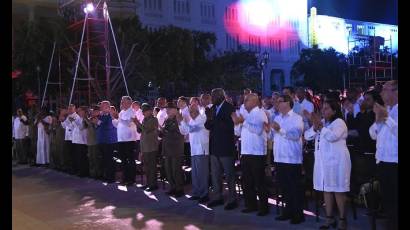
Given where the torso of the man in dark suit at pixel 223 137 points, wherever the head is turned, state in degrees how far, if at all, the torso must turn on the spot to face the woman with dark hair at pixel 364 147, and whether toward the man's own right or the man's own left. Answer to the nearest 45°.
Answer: approximately 90° to the man's own left

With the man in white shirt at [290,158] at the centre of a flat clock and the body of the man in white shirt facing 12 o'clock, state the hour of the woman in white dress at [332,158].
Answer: The woman in white dress is roughly at 9 o'clock from the man in white shirt.

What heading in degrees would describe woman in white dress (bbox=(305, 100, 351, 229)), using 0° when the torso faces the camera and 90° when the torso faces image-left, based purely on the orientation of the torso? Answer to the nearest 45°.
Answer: approximately 45°

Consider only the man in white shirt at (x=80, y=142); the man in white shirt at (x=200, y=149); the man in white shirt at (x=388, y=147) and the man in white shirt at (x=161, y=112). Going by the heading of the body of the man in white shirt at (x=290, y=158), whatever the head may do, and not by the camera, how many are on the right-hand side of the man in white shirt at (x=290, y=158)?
3

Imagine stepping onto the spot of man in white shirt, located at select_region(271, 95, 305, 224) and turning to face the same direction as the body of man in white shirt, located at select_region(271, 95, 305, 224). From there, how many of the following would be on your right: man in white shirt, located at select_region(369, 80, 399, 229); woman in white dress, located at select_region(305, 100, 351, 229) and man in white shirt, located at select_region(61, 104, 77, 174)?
1

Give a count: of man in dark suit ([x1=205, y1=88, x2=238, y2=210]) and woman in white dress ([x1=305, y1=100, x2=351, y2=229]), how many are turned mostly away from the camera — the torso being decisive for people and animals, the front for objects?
0

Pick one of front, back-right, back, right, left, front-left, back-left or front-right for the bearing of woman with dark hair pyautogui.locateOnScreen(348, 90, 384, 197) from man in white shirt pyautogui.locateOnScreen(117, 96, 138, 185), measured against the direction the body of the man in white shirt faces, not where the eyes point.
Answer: left

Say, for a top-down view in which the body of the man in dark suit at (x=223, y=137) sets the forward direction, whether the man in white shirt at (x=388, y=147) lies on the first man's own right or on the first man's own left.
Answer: on the first man's own left

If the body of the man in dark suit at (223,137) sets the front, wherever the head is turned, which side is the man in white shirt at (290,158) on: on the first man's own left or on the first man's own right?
on the first man's own left

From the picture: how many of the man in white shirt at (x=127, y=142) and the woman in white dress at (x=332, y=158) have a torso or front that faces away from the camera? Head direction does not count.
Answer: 0

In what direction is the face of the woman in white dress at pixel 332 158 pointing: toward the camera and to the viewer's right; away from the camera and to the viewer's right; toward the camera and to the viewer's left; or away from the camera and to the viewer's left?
toward the camera and to the viewer's left

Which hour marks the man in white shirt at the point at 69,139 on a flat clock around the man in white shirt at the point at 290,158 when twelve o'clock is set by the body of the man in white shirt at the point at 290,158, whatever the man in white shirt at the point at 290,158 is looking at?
the man in white shirt at the point at 69,139 is roughly at 3 o'clock from the man in white shirt at the point at 290,158.

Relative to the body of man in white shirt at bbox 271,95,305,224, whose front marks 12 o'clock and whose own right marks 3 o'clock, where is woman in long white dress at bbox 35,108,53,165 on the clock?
The woman in long white dress is roughly at 3 o'clock from the man in white shirt.

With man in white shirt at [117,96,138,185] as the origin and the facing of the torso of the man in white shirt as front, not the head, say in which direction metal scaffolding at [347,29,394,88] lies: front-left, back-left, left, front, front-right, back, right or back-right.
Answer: back
